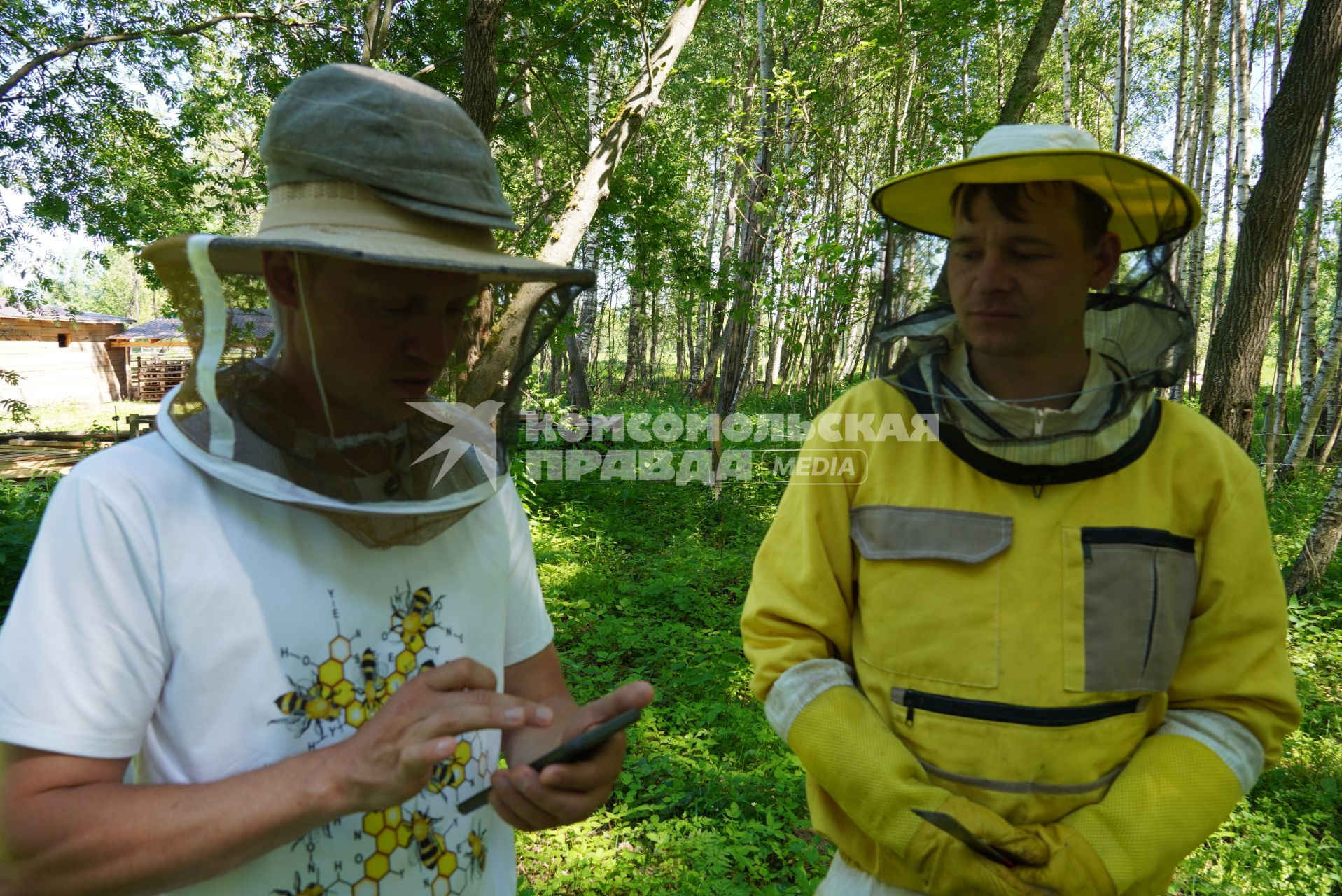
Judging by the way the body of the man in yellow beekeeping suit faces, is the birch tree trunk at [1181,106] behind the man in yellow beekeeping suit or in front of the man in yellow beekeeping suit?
behind

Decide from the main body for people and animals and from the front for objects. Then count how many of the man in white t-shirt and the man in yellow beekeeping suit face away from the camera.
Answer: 0

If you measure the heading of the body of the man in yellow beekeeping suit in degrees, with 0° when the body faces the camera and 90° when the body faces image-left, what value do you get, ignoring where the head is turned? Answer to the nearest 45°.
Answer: approximately 0°

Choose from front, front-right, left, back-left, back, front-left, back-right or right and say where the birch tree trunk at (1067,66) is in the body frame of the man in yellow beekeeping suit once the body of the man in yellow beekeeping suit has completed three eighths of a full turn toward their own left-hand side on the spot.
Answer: front-left

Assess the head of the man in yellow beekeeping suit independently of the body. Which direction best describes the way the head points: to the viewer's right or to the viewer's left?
to the viewer's left

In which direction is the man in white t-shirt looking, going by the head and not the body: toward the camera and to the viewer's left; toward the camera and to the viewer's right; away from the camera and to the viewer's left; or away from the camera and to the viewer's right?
toward the camera and to the viewer's right

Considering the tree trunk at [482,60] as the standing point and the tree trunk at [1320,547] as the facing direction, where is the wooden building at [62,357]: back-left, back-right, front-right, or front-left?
back-left

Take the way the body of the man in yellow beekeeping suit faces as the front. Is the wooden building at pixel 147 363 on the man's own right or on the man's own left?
on the man's own right

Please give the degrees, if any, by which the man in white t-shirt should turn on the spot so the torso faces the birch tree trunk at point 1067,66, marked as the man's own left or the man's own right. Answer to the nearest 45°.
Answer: approximately 90° to the man's own left

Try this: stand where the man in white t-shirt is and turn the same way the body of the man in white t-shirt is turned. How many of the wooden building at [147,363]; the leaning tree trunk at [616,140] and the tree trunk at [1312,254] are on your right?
0

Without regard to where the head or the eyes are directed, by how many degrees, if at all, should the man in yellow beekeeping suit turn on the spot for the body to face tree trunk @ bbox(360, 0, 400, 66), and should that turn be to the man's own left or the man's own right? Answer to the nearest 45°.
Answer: approximately 135° to the man's own right

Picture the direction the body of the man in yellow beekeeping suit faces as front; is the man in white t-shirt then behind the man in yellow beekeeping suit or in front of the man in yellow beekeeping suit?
in front

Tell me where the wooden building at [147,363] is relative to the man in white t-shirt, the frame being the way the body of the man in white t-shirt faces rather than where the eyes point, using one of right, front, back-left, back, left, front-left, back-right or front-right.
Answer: back-left

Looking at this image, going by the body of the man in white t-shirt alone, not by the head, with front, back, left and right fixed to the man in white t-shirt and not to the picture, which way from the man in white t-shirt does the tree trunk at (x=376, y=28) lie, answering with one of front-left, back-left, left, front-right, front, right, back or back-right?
back-left

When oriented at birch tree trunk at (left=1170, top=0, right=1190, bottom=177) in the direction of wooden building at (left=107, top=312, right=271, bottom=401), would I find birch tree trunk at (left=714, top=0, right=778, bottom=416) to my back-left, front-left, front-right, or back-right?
front-left

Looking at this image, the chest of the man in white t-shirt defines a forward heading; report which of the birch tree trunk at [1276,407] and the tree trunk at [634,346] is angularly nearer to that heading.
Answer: the birch tree trunk

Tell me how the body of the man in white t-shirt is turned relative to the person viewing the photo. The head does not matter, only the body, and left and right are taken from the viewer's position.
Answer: facing the viewer and to the right of the viewer

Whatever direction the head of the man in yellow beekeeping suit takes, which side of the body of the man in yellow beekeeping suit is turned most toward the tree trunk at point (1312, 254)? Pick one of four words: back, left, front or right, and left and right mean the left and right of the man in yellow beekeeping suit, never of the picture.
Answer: back

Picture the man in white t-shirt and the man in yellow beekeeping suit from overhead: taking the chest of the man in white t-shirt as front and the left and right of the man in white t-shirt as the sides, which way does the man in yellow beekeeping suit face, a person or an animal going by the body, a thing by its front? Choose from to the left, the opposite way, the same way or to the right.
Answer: to the right
